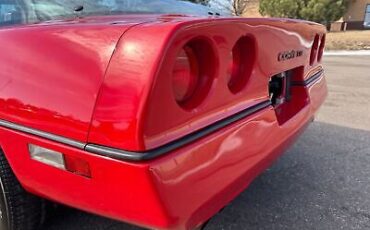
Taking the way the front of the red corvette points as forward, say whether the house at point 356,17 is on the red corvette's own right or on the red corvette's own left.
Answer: on the red corvette's own right

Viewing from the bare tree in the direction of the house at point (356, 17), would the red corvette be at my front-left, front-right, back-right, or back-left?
back-right

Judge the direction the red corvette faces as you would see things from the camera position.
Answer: facing away from the viewer and to the left of the viewer

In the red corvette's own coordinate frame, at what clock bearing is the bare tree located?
The bare tree is roughly at 2 o'clock from the red corvette.
